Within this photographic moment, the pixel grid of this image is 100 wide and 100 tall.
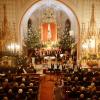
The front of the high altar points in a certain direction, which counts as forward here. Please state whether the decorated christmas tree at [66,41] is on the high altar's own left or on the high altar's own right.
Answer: on the high altar's own left

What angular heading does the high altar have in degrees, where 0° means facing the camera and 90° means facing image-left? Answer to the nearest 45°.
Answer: approximately 0°

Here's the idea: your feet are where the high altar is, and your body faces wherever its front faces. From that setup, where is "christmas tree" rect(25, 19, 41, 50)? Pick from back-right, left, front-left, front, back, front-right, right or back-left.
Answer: front-right
